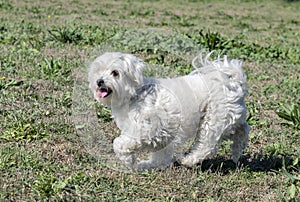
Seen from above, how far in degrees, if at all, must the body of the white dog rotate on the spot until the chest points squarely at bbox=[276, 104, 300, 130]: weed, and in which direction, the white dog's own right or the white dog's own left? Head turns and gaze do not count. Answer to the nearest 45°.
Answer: approximately 135° to the white dog's own right

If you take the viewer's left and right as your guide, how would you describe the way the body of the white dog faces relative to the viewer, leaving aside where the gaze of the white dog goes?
facing to the left of the viewer
